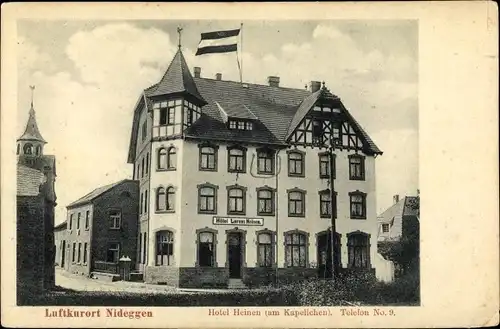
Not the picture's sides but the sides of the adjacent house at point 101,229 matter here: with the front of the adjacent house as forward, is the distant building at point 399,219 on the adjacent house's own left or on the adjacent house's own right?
on the adjacent house's own left
